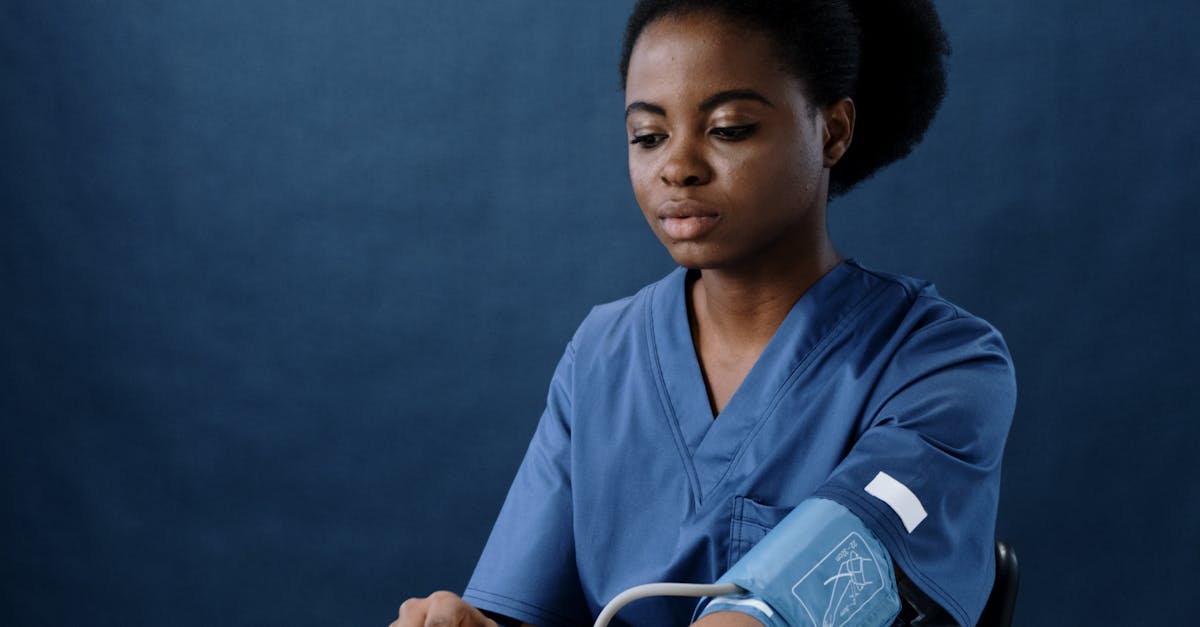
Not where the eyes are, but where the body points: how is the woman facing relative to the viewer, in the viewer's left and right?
facing the viewer and to the left of the viewer

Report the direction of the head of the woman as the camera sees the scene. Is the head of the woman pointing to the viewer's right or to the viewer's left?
to the viewer's left
